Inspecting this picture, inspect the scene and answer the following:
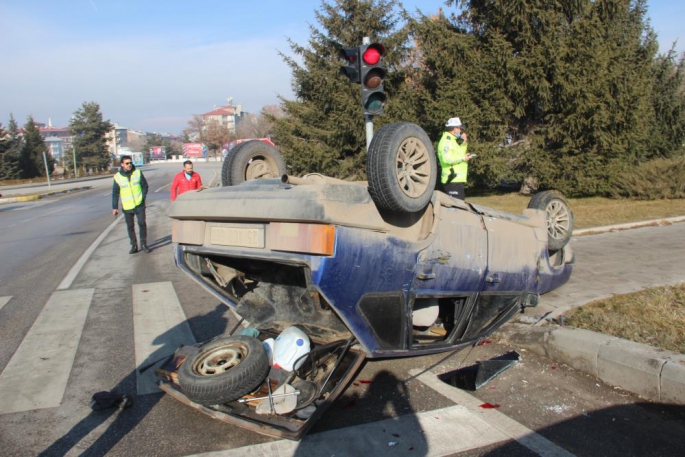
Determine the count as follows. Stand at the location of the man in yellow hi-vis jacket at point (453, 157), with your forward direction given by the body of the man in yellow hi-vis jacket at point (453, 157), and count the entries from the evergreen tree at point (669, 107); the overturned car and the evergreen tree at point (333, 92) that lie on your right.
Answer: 1

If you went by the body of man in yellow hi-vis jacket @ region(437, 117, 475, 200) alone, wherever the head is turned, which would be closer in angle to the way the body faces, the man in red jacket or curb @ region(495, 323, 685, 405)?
the curb

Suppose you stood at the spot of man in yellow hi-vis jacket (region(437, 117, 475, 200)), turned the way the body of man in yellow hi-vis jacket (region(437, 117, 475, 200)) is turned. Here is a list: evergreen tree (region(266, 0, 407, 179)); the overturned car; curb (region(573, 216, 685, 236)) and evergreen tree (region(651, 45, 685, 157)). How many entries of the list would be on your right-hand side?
1

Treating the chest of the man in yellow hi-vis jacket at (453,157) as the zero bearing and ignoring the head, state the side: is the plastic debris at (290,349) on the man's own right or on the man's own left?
on the man's own right

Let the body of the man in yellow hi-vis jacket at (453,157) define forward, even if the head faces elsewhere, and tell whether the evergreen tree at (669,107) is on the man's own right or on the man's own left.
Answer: on the man's own left

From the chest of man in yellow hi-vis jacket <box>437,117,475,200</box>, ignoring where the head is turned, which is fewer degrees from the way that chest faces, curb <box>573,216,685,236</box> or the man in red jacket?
the curb
